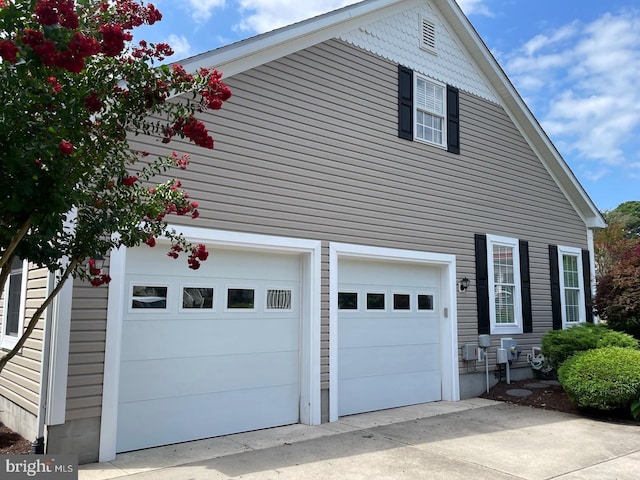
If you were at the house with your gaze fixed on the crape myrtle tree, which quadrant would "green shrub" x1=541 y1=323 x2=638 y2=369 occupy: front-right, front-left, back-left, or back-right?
back-left

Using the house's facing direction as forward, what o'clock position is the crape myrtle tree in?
The crape myrtle tree is roughly at 2 o'clock from the house.

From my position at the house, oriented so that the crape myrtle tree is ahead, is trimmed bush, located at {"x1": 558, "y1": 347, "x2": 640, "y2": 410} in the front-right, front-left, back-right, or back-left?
back-left

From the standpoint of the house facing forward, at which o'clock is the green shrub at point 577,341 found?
The green shrub is roughly at 10 o'clock from the house.

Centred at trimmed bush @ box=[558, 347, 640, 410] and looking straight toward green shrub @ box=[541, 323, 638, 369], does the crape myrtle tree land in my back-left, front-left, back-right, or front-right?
back-left

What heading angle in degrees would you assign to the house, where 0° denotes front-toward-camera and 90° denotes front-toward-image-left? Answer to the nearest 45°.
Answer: approximately 315°
